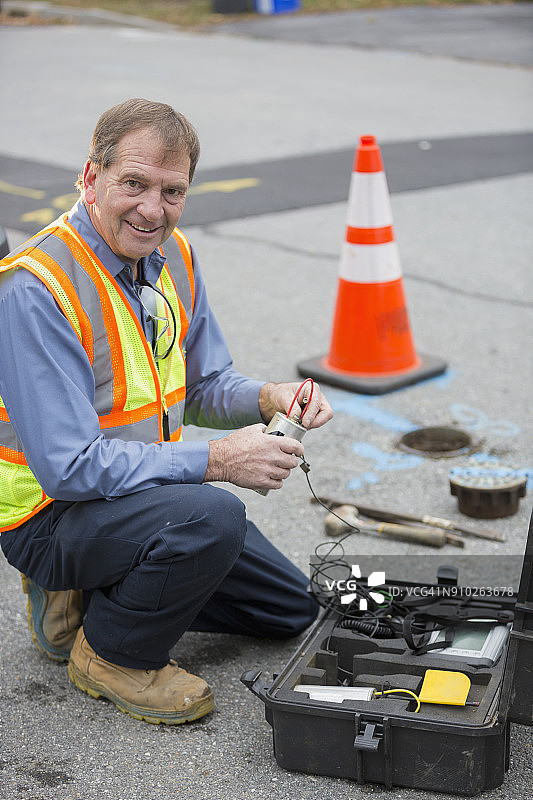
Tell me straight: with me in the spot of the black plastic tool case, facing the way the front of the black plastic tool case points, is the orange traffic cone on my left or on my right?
on my right
